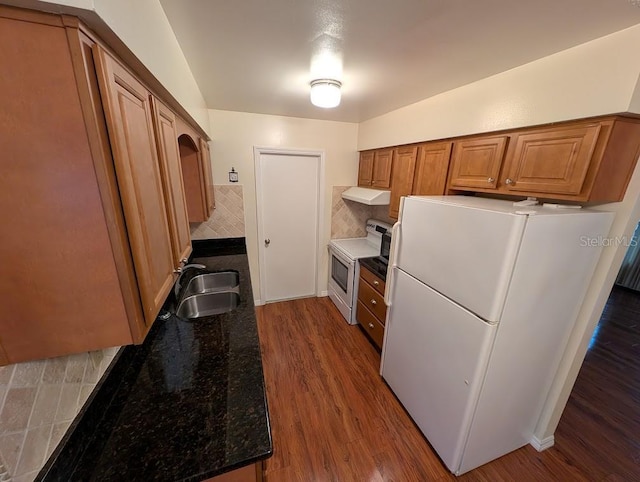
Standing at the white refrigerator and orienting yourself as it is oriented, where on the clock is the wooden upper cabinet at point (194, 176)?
The wooden upper cabinet is roughly at 1 o'clock from the white refrigerator.

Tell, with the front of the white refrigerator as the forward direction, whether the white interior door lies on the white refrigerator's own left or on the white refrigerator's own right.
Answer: on the white refrigerator's own right

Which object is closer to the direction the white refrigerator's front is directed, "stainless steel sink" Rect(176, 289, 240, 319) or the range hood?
the stainless steel sink

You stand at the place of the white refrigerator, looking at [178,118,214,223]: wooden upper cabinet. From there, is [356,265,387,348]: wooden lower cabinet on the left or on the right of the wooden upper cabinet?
right

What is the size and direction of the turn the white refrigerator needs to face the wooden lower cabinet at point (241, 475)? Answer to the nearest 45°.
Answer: approximately 45° to its left

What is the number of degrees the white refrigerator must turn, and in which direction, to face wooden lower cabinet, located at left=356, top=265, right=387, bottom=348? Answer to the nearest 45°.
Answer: approximately 90° to its right

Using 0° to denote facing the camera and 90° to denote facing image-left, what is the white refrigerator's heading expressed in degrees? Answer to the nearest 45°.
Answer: approximately 45°

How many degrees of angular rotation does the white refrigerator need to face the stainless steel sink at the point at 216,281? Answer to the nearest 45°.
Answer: approximately 45° to its right

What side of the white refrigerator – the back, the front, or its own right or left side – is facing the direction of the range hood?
right
